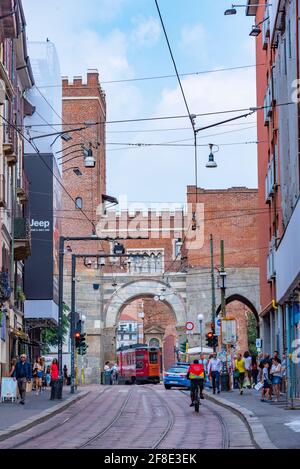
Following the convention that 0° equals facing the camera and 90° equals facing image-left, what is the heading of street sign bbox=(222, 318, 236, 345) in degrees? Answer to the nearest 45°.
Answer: approximately 0°

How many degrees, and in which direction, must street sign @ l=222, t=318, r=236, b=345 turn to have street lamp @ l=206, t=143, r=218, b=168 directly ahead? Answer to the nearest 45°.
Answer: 0° — it already faces it
